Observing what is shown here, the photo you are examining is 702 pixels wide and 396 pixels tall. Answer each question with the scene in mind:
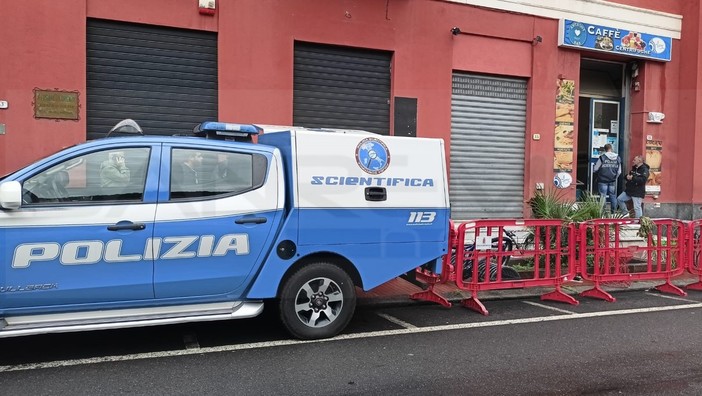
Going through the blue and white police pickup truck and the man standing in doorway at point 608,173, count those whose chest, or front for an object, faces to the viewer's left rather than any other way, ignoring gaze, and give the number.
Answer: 1

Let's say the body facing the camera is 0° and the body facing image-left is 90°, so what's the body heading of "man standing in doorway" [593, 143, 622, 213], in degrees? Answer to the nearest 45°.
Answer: approximately 180°

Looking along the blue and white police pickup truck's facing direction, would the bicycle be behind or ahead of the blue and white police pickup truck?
behind

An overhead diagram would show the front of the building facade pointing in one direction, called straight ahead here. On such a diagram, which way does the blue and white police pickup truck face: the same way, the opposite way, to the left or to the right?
to the right

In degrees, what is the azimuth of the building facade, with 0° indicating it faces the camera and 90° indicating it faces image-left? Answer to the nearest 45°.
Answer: approximately 0°

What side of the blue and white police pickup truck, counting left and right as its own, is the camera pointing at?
left
